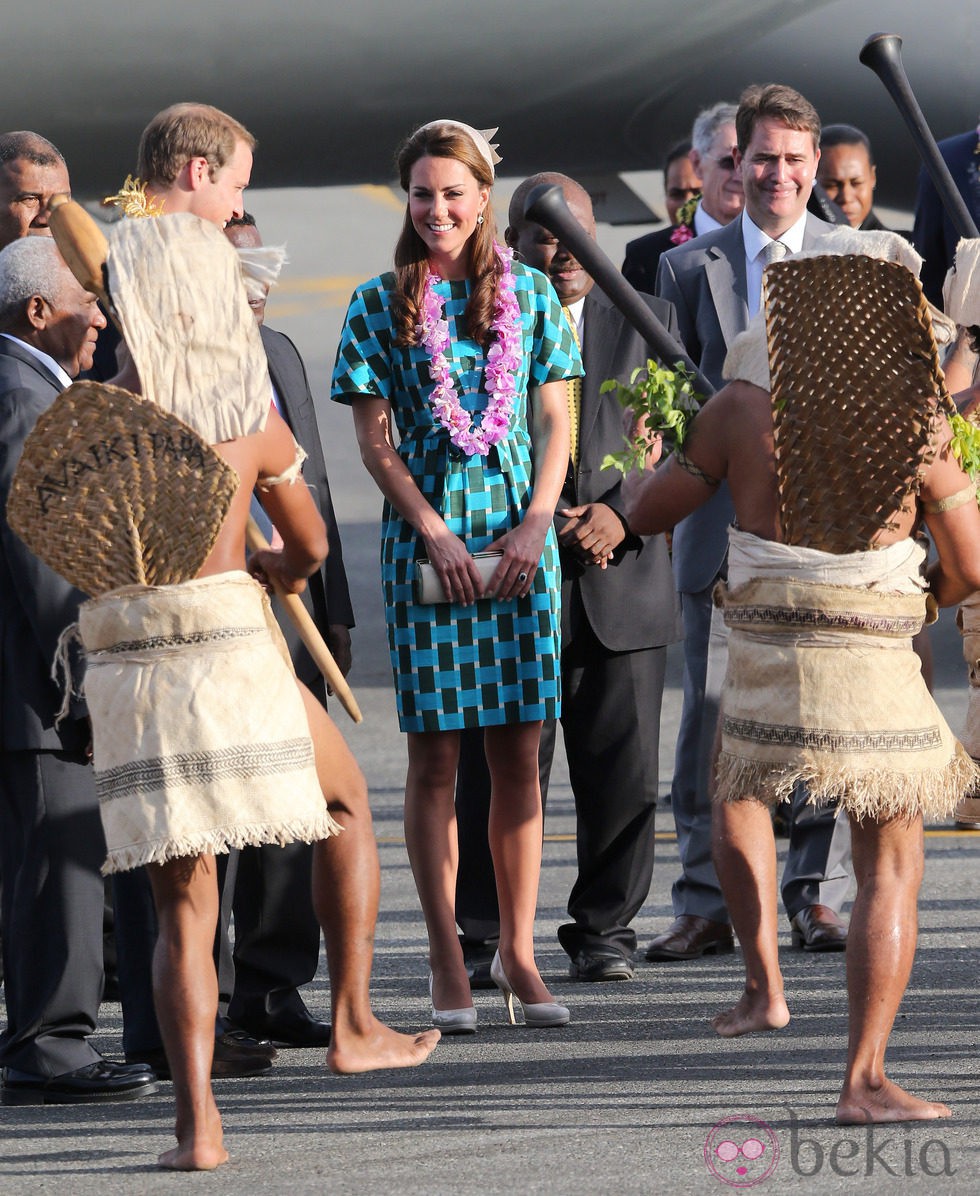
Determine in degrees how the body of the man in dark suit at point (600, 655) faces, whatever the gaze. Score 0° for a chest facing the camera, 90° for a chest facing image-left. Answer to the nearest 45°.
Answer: approximately 0°

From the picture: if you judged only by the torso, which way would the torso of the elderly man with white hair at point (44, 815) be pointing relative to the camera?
to the viewer's right

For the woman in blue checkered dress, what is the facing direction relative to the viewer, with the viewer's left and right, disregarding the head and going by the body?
facing the viewer

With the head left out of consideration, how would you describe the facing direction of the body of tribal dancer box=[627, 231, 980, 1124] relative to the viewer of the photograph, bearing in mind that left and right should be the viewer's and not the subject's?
facing away from the viewer

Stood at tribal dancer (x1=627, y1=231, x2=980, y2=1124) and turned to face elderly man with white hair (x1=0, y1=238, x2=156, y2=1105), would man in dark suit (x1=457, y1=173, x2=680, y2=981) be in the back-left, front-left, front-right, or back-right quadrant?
front-right

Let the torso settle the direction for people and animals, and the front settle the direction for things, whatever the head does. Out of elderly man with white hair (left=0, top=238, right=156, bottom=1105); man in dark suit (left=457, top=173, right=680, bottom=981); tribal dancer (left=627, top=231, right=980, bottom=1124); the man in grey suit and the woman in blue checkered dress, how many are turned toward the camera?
3

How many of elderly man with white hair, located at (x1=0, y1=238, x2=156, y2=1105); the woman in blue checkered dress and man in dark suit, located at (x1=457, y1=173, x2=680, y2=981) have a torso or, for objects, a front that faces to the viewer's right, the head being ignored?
1

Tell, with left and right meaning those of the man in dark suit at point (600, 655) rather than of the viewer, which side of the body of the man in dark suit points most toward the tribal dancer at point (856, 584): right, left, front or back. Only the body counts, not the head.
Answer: front

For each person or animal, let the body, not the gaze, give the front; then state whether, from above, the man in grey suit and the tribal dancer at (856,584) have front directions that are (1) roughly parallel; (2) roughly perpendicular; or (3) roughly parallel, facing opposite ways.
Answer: roughly parallel, facing opposite ways

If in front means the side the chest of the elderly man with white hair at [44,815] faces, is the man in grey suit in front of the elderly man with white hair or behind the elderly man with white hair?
in front

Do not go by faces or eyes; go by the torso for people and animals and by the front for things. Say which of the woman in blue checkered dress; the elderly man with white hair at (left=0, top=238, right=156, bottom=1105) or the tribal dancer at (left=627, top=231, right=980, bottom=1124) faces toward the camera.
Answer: the woman in blue checkered dress
